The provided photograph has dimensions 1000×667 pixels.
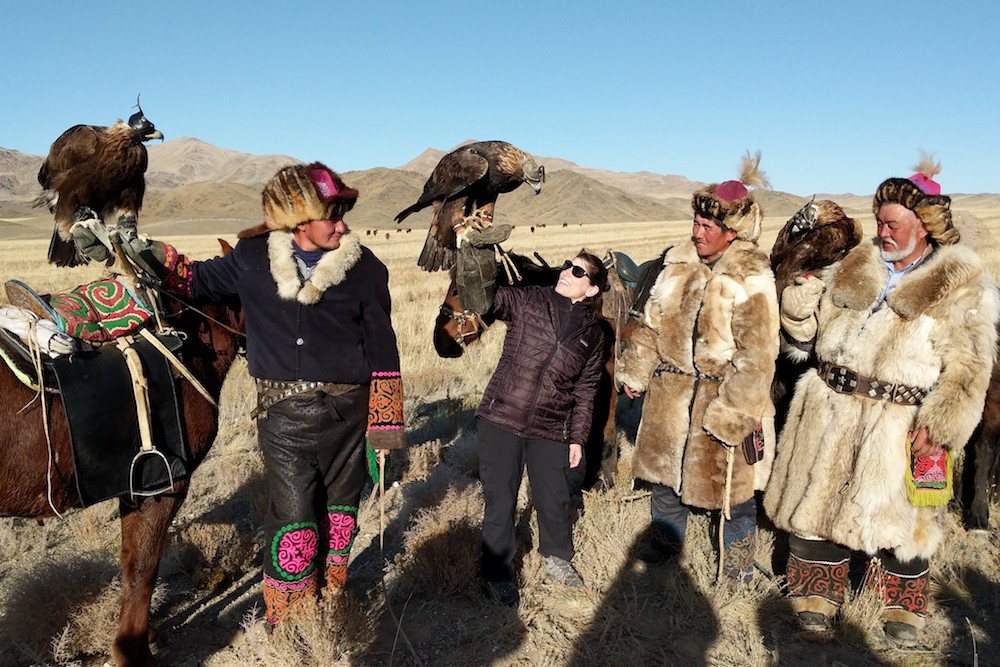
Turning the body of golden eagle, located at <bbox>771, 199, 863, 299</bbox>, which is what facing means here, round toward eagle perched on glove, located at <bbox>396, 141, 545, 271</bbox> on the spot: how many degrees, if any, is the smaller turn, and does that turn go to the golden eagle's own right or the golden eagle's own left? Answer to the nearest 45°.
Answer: approximately 135° to the golden eagle's own right

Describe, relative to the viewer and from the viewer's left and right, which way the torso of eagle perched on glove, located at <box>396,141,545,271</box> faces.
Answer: facing to the right of the viewer

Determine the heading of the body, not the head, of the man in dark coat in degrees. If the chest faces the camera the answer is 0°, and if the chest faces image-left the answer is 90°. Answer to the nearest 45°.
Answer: approximately 0°
